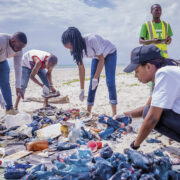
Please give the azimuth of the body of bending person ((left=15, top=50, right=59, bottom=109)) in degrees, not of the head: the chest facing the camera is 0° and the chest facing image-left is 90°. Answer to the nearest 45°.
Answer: approximately 315°

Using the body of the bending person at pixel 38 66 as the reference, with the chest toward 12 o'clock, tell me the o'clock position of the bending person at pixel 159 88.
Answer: the bending person at pixel 159 88 is roughly at 1 o'clock from the bending person at pixel 38 66.

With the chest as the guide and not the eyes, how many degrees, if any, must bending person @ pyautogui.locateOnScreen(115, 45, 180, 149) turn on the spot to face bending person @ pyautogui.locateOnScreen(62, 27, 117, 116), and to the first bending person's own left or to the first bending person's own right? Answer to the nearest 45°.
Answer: approximately 45° to the first bending person's own right

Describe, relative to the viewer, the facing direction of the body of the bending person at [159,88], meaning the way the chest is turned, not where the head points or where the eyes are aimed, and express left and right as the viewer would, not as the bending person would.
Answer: facing to the left of the viewer

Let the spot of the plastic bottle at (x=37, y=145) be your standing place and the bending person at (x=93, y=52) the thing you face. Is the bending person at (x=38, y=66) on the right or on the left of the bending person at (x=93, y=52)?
left

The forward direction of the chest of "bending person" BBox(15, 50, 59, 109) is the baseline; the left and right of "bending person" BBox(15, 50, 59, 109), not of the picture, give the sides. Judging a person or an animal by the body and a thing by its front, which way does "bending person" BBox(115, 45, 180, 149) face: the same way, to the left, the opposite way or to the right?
the opposite way

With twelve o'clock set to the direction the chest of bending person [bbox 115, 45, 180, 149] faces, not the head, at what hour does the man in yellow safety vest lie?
The man in yellow safety vest is roughly at 3 o'clock from the bending person.

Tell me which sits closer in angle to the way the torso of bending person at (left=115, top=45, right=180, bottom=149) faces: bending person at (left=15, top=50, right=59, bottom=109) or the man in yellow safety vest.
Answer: the bending person

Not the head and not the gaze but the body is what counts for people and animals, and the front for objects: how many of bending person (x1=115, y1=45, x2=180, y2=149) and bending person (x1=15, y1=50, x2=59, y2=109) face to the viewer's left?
1
